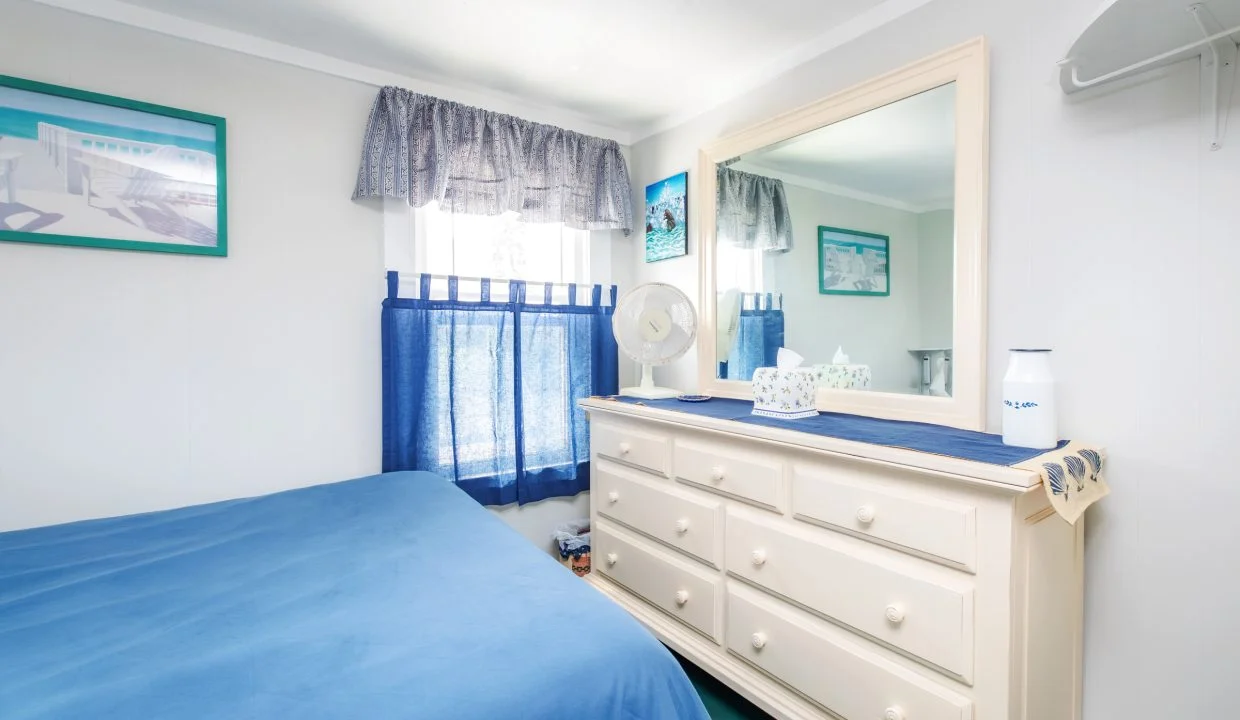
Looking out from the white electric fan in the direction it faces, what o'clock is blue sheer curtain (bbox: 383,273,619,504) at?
The blue sheer curtain is roughly at 3 o'clock from the white electric fan.

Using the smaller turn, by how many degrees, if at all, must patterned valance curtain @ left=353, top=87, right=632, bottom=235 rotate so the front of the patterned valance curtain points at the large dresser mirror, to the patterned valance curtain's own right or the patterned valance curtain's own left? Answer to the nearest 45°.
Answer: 0° — it already faces it

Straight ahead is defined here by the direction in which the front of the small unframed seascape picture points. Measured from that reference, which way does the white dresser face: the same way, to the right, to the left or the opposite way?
the same way

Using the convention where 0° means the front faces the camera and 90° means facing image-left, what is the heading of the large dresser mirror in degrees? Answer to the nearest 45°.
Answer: approximately 45°

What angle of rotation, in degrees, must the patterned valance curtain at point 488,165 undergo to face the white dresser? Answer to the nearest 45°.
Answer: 0° — it already faces it

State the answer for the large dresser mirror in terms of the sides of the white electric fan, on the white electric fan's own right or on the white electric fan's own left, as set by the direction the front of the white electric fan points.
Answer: on the white electric fan's own left

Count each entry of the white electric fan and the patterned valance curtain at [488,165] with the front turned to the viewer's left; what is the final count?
0

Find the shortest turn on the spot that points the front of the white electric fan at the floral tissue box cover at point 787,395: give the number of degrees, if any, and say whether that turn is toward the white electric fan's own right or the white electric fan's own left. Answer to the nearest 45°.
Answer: approximately 45° to the white electric fan's own left

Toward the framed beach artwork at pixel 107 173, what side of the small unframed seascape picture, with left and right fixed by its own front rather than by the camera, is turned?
front

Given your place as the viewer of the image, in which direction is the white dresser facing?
facing the viewer and to the left of the viewer

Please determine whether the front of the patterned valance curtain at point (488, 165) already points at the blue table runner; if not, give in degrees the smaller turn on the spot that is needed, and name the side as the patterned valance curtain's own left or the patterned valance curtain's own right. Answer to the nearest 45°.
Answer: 0° — it already faces it

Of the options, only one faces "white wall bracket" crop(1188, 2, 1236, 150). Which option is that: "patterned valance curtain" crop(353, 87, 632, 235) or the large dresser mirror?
the patterned valance curtain

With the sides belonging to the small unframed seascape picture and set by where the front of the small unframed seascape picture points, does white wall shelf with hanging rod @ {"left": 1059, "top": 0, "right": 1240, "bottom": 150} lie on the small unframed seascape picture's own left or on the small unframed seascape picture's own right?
on the small unframed seascape picture's own left

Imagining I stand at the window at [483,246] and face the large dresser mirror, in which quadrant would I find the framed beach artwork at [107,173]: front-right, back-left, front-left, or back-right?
back-right

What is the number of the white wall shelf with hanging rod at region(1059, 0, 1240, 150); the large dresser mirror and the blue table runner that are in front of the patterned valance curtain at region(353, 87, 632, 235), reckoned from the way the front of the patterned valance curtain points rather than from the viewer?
3

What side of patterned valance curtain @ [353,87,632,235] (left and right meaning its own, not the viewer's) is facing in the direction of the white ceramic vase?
front

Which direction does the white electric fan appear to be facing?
toward the camera

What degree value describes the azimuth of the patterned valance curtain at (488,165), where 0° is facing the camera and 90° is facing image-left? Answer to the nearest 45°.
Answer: approximately 315°
